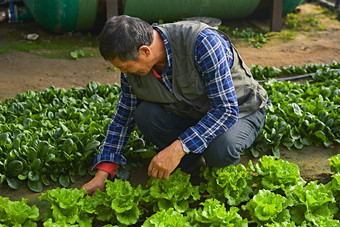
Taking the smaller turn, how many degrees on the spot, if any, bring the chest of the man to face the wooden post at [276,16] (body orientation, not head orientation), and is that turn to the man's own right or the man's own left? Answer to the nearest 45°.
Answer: approximately 135° to the man's own right

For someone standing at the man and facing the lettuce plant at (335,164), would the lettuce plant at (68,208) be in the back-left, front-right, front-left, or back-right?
back-right

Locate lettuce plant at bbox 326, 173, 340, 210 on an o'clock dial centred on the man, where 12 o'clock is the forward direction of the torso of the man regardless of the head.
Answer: The lettuce plant is roughly at 8 o'clock from the man.

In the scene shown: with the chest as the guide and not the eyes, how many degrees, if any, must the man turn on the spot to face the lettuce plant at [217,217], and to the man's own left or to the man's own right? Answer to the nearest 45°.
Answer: approximately 45° to the man's own left

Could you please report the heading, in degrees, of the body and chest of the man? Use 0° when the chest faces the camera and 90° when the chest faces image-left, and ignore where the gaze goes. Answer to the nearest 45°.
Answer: approximately 45°

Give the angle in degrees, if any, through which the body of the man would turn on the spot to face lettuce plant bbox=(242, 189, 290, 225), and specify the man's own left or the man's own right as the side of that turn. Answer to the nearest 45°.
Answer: approximately 90° to the man's own left

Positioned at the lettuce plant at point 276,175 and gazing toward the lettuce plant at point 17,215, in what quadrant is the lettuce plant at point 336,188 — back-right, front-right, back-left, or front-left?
back-left

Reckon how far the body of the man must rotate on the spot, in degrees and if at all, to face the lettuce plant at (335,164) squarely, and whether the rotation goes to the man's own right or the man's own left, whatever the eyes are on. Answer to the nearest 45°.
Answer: approximately 135° to the man's own left

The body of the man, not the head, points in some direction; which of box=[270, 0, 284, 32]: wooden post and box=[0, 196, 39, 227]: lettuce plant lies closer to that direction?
the lettuce plant
